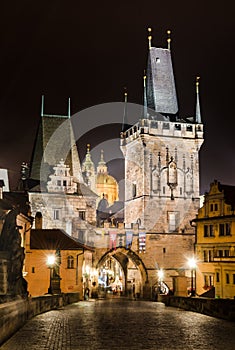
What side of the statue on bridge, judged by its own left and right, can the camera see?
right

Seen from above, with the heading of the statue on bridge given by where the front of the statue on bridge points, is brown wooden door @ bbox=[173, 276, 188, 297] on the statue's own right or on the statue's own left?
on the statue's own left
